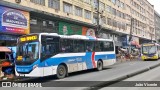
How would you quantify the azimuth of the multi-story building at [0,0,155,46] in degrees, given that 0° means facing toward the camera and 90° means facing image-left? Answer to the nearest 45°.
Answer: approximately 315°

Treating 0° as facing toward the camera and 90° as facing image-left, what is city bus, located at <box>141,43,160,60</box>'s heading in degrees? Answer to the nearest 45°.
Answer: approximately 0°

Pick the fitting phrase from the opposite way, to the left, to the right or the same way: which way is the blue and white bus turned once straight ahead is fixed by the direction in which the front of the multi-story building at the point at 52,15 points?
to the right

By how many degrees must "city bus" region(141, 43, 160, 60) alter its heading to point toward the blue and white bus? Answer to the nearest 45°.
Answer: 0° — it already faces it
